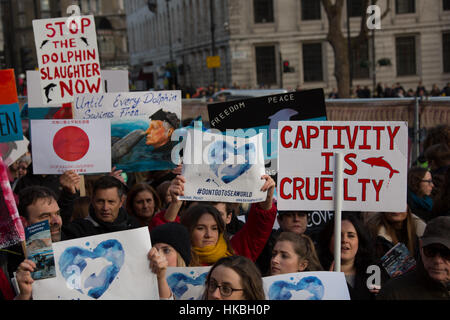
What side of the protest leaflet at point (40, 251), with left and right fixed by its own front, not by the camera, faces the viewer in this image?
front

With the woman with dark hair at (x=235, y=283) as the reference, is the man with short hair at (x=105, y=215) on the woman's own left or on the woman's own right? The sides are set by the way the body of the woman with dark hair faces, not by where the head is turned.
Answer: on the woman's own right

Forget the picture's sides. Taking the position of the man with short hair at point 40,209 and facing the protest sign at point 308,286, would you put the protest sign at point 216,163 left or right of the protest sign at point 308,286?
left

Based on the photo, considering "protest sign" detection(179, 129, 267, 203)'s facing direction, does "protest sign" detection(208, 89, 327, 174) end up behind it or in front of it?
behind

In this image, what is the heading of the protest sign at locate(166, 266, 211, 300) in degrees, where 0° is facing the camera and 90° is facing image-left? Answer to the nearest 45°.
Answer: approximately 0°

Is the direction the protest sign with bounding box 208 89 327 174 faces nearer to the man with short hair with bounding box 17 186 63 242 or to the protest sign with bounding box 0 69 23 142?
the man with short hair

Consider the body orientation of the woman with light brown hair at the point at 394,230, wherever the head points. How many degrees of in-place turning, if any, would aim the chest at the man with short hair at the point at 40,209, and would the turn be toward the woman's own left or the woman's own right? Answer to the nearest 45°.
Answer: approximately 90° to the woman's own right

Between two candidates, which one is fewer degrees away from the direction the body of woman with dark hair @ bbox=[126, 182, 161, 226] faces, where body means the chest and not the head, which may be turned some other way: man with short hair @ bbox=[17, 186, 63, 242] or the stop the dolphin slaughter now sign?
the man with short hair

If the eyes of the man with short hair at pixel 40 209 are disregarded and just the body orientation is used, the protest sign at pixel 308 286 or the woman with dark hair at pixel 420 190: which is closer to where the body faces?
the protest sign

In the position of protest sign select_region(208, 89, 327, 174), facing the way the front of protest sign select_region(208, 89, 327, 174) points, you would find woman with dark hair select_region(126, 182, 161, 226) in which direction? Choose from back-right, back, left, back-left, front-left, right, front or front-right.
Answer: right

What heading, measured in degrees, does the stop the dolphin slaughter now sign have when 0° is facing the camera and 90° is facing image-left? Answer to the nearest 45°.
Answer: approximately 0°
